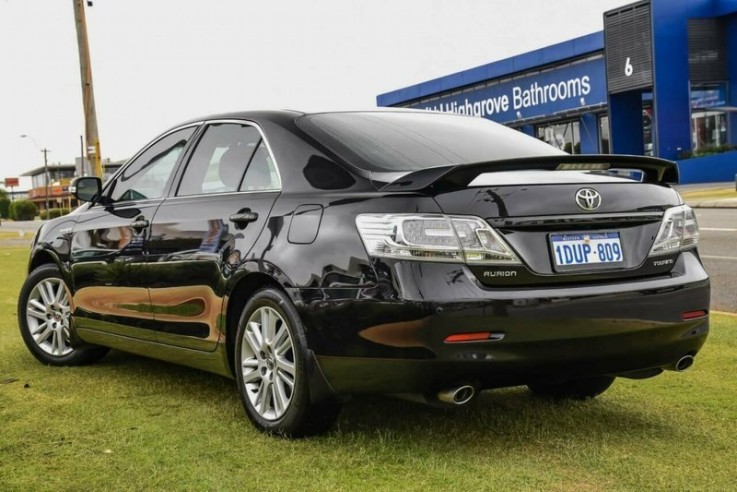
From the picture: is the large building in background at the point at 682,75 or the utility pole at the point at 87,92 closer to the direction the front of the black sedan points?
the utility pole

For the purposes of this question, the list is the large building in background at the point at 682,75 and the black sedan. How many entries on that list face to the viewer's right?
0

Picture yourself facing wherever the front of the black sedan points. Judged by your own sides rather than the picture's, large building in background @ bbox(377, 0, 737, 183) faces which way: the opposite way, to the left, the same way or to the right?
to the left

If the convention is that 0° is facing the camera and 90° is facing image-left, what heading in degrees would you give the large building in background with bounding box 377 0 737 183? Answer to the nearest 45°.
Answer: approximately 45°

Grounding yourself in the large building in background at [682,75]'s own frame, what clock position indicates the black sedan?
The black sedan is roughly at 11 o'clock from the large building in background.

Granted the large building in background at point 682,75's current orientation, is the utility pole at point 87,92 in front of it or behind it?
in front

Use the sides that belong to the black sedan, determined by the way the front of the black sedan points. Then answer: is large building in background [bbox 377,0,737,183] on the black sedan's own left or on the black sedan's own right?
on the black sedan's own right

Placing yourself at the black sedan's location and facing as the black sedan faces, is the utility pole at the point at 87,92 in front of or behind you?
in front

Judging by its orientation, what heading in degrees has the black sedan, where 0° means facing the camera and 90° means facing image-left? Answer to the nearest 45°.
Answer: approximately 135°

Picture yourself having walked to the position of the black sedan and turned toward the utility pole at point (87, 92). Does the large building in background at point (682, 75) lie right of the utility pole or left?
right
